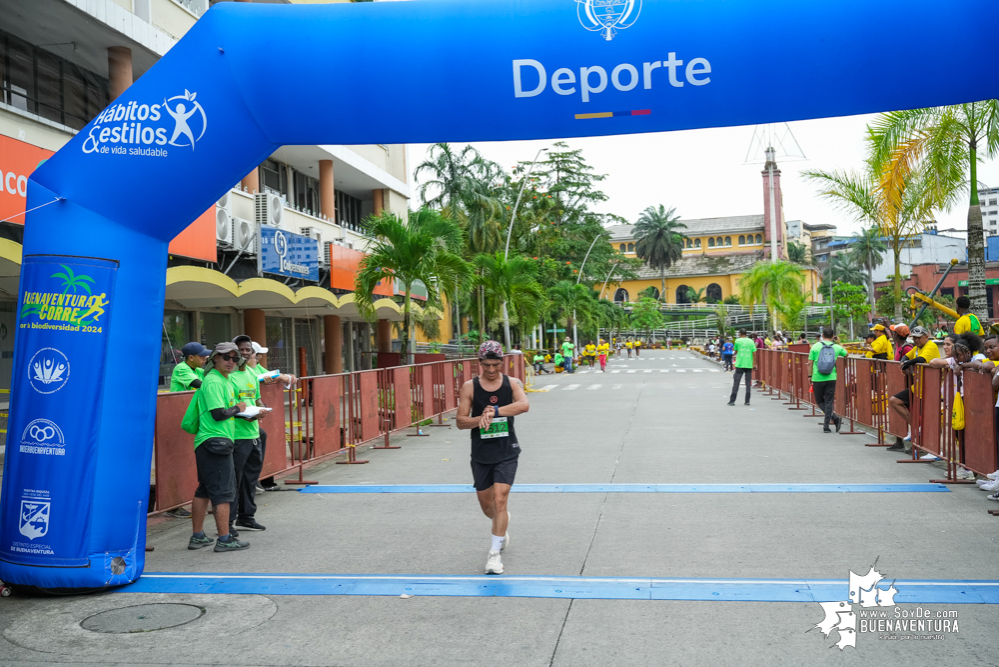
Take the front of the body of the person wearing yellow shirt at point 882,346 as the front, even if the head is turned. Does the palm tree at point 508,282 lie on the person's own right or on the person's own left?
on the person's own right

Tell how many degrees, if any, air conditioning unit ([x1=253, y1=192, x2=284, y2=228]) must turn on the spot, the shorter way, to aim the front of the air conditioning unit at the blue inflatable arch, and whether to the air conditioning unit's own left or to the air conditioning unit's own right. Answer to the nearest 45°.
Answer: approximately 45° to the air conditioning unit's own right

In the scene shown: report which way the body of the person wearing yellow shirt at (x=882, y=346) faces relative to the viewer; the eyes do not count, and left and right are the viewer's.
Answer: facing to the left of the viewer

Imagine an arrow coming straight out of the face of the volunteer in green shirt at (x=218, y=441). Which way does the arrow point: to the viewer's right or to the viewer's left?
to the viewer's right

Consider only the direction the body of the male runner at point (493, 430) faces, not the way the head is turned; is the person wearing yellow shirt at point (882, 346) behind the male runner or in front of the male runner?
behind

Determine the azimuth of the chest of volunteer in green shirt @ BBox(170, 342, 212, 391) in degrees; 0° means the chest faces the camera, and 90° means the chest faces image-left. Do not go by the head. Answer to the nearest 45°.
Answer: approximately 270°

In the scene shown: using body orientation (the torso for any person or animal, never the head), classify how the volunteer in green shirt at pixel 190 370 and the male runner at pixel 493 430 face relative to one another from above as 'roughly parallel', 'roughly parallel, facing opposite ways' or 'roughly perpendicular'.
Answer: roughly perpendicular

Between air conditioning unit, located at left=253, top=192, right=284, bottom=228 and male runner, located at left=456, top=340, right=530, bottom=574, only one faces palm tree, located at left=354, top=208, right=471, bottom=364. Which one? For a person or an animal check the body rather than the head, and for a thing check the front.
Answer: the air conditioning unit

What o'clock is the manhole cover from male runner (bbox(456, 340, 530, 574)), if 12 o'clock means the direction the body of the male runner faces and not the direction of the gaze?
The manhole cover is roughly at 2 o'clock from the male runner.

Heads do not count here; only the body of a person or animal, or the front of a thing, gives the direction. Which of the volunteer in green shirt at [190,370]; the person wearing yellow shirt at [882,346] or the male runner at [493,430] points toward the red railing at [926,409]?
the volunteer in green shirt

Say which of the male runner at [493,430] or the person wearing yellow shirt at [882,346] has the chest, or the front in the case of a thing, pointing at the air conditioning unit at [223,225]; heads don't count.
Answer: the person wearing yellow shirt
